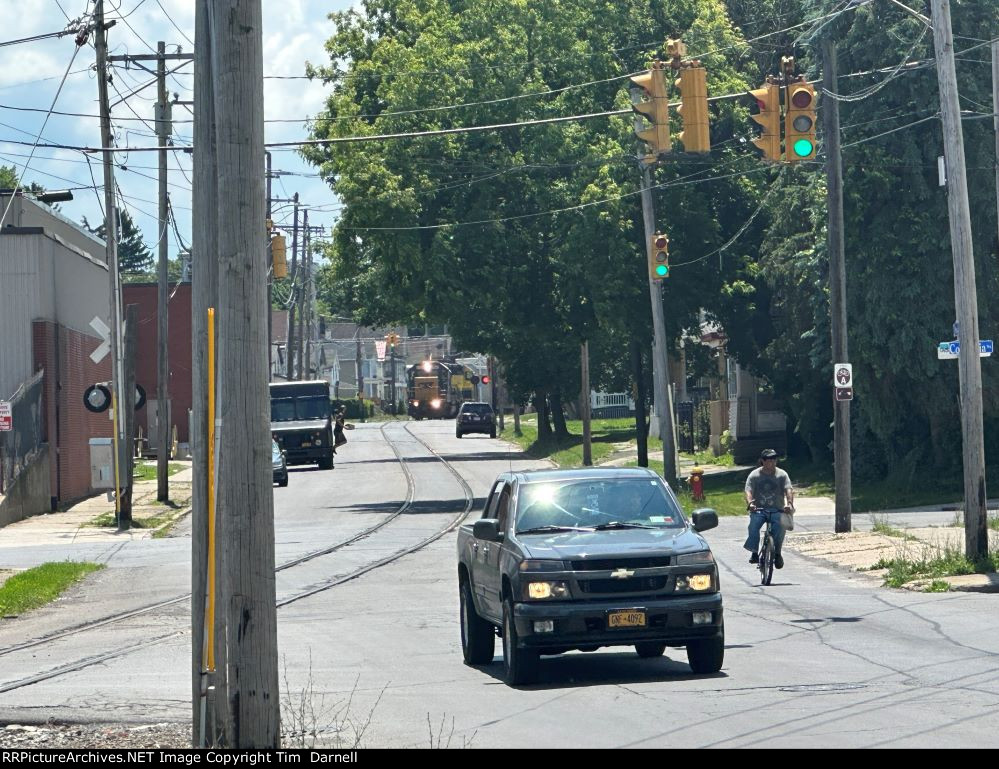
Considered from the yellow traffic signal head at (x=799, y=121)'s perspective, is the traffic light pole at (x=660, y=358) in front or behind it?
behind

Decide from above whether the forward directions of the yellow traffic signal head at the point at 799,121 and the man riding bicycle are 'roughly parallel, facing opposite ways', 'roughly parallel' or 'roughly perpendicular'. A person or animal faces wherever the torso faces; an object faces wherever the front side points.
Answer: roughly parallel

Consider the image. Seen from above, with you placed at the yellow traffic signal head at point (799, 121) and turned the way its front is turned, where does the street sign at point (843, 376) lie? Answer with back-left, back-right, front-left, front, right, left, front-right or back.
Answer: back

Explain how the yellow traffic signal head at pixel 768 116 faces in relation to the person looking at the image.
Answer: facing to the left of the viewer

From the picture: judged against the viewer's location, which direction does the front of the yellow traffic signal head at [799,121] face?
facing the viewer

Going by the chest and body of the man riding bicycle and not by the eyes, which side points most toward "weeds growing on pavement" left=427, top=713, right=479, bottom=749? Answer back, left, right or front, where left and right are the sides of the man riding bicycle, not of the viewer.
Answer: front

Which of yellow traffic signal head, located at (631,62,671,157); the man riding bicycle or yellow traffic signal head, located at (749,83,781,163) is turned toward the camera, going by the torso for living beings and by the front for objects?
the man riding bicycle

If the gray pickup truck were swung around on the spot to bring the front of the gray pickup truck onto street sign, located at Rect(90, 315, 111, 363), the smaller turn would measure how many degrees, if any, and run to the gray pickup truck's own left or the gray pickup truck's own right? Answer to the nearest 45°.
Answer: approximately 135° to the gray pickup truck's own right

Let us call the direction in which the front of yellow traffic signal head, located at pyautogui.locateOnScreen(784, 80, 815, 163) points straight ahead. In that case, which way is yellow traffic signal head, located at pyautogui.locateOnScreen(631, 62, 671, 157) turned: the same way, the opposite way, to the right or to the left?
to the right

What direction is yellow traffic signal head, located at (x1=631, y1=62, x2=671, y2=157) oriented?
to the viewer's left

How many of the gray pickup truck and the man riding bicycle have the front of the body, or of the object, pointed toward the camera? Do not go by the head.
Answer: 2

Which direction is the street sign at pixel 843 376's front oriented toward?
toward the camera

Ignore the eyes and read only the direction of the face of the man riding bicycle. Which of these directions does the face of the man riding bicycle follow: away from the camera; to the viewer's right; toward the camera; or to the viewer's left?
toward the camera

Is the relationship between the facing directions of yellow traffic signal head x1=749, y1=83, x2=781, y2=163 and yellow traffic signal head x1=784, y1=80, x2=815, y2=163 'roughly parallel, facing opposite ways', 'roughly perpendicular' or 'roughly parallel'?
roughly perpendicular
